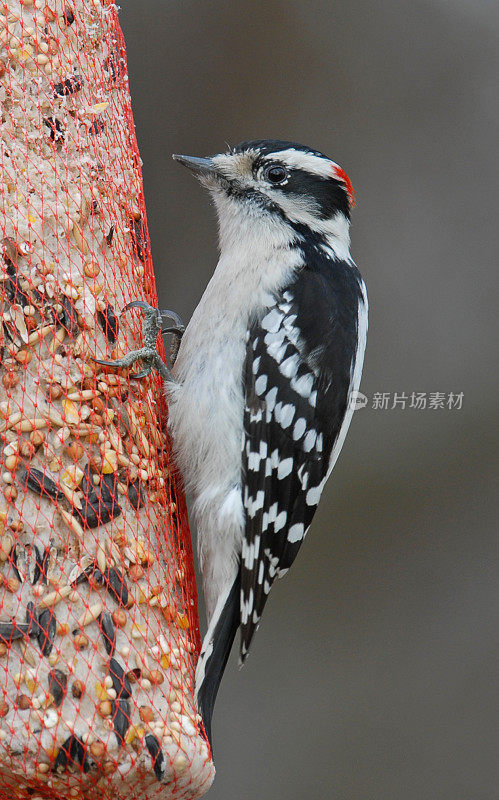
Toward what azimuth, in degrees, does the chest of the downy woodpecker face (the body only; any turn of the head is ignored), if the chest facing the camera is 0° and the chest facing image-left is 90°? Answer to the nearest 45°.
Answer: approximately 90°
